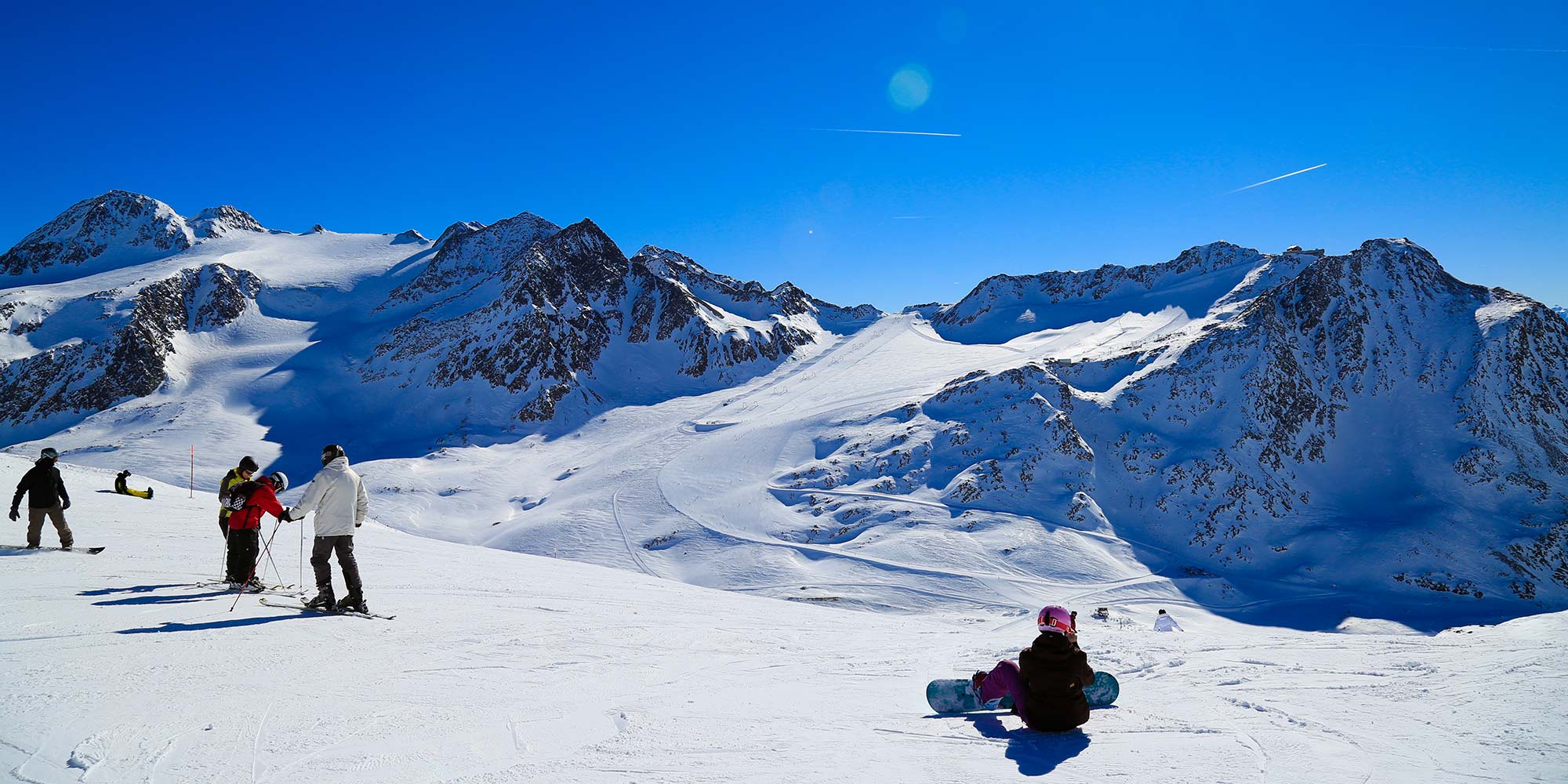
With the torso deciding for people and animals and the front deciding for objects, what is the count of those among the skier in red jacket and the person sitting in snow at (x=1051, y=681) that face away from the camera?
1

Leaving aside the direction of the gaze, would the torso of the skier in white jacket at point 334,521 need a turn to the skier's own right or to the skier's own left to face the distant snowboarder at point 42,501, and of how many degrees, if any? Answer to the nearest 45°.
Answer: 0° — they already face them

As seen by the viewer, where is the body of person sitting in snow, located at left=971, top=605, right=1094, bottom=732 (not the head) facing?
away from the camera

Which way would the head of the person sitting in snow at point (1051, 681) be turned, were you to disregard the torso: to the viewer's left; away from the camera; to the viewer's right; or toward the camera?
away from the camera

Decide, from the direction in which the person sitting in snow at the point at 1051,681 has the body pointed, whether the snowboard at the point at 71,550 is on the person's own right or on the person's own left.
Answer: on the person's own left

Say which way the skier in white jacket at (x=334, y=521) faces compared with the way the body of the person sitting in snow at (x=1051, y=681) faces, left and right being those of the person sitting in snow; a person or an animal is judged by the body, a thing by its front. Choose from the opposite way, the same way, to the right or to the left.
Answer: to the left

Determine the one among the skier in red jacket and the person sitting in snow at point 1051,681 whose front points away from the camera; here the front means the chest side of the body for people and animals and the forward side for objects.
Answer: the person sitting in snow

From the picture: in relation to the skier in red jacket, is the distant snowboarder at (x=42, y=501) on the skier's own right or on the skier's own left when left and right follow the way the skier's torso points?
on the skier's own left

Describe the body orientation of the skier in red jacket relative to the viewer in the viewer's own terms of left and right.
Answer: facing to the right of the viewer

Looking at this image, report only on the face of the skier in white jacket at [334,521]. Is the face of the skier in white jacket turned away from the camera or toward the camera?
away from the camera

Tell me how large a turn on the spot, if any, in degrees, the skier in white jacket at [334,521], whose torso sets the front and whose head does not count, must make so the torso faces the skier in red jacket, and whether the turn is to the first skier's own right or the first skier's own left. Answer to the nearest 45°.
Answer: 0° — they already face them
